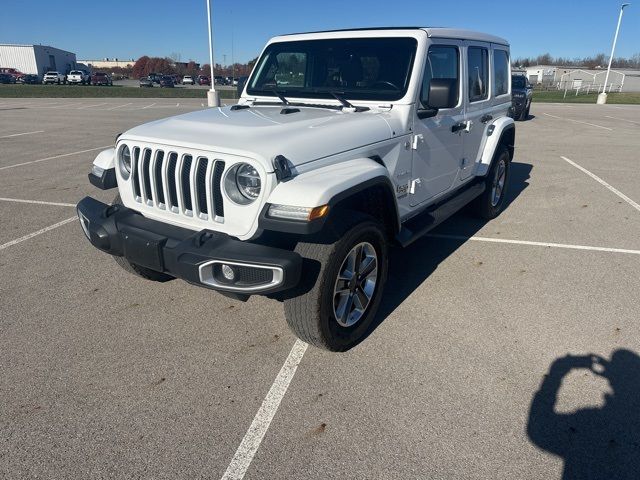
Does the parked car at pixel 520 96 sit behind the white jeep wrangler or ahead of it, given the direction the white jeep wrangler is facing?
behind

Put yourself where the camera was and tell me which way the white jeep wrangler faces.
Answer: facing the viewer and to the left of the viewer
